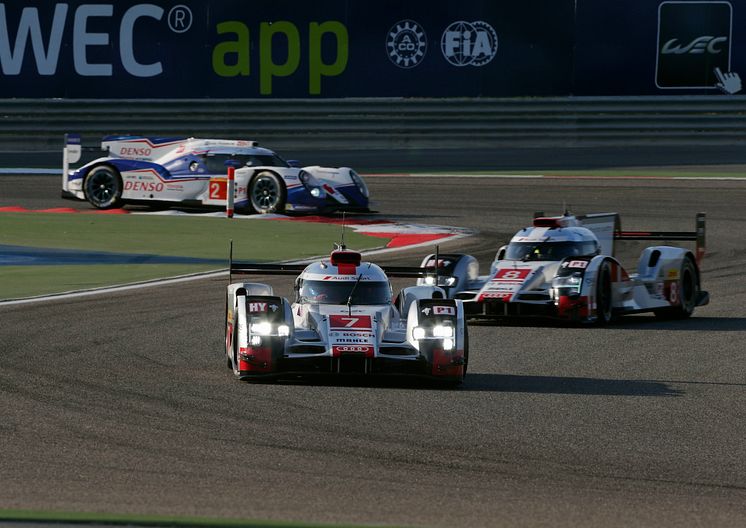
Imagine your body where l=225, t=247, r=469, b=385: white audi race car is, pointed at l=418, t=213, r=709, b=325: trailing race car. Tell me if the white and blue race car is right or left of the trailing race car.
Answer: left

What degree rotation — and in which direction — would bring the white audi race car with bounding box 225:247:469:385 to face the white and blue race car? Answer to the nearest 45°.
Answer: approximately 180°

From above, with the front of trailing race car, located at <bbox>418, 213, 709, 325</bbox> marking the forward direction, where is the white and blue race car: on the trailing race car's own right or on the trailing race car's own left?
on the trailing race car's own right

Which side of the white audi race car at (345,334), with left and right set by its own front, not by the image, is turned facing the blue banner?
back

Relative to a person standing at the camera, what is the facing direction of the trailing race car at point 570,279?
facing the viewer and to the left of the viewer

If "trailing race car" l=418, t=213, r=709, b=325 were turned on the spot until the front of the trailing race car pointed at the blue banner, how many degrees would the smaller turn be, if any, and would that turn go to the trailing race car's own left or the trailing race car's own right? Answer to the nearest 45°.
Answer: approximately 135° to the trailing race car's own right

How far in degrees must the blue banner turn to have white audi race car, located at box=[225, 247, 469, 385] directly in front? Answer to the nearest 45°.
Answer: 0° — it already faces it

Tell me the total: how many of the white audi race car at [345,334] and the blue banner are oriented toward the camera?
2

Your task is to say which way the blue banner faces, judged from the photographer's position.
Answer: facing the viewer

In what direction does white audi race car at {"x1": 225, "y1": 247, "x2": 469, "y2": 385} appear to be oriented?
toward the camera

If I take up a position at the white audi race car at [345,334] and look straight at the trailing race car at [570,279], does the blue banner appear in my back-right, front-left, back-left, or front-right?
front-left

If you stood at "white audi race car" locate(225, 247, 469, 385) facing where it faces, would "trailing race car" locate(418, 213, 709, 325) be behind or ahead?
behind
